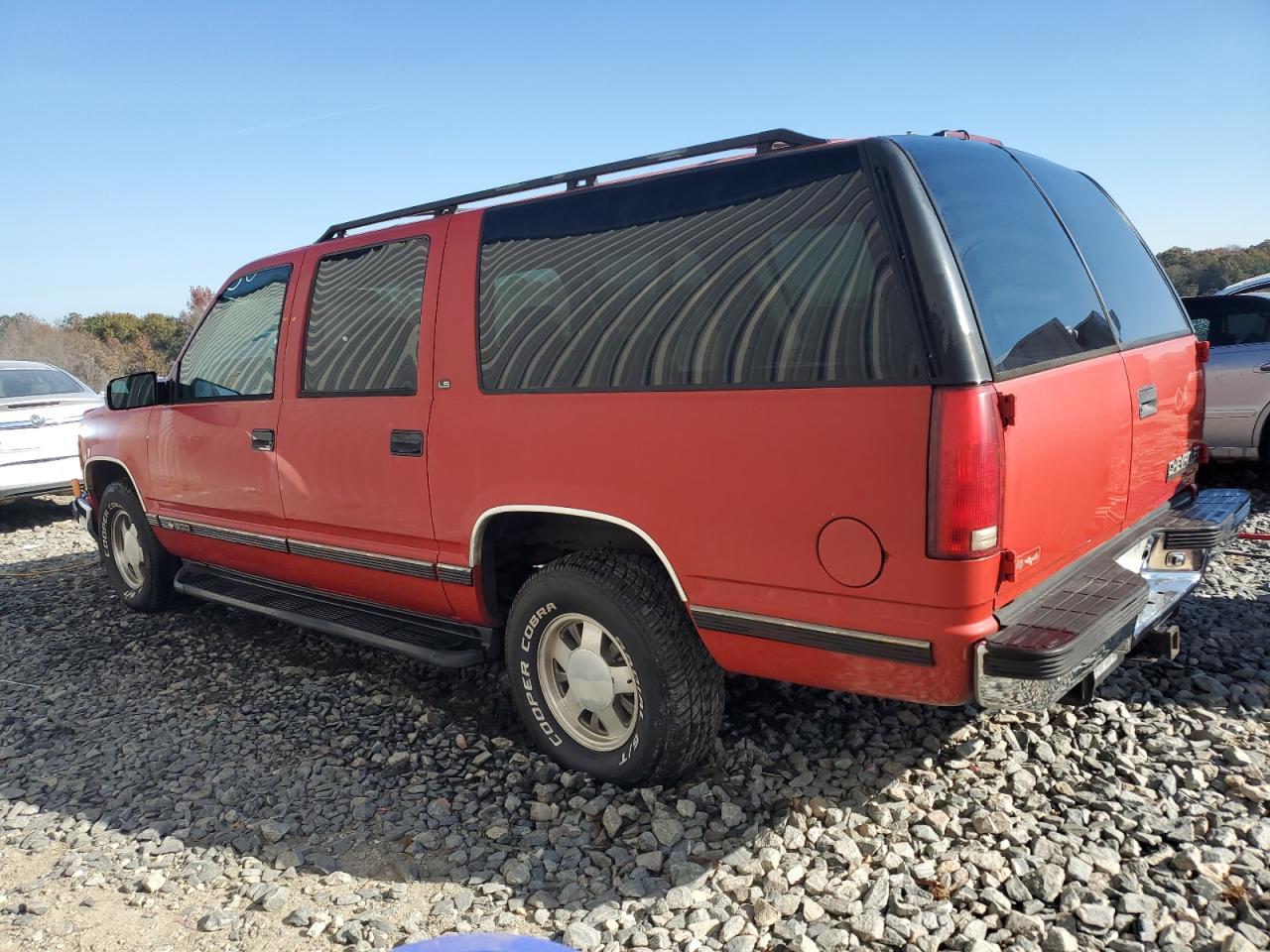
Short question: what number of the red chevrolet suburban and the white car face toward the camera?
0

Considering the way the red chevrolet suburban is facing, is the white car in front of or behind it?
in front

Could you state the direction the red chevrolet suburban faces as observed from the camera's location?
facing away from the viewer and to the left of the viewer

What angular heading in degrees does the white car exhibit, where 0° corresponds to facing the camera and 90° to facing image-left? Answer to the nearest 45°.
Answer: approximately 135°

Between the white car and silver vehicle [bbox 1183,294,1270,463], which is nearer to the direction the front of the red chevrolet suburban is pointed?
the white car

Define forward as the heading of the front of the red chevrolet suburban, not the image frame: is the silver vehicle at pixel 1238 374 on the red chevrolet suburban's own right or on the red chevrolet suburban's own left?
on the red chevrolet suburban's own right
